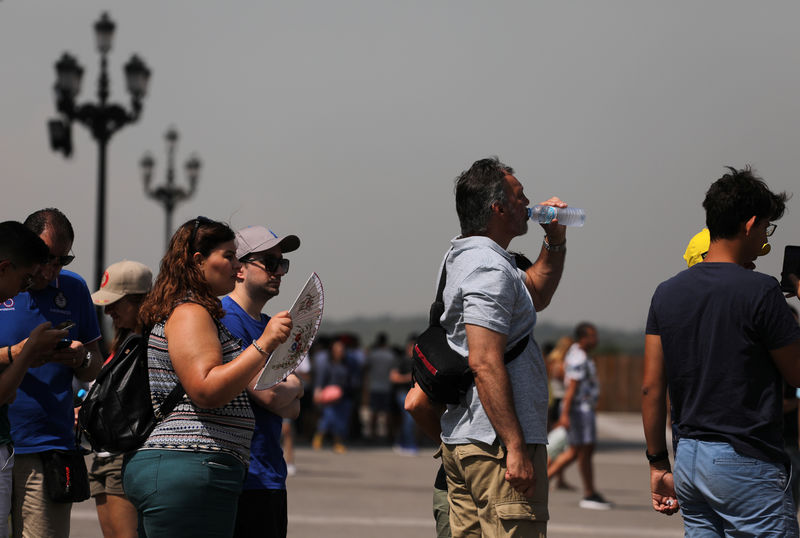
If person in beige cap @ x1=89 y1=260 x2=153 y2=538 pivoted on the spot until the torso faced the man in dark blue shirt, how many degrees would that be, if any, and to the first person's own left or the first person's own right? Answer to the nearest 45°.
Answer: approximately 135° to the first person's own left

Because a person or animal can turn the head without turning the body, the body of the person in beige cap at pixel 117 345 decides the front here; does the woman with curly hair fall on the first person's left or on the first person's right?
on the first person's left

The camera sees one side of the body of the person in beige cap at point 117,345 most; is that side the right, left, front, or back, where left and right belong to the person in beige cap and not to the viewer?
left

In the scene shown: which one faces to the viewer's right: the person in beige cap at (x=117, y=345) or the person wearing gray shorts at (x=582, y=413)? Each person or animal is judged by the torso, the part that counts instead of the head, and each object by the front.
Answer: the person wearing gray shorts

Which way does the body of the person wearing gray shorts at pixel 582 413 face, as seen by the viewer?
to the viewer's right

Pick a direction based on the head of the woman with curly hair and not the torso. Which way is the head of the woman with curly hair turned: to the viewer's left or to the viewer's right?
to the viewer's right

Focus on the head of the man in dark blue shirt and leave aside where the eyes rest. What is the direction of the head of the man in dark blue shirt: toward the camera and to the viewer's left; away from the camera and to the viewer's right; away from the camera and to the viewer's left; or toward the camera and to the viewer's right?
away from the camera and to the viewer's right

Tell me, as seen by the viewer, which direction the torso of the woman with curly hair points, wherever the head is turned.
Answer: to the viewer's right
